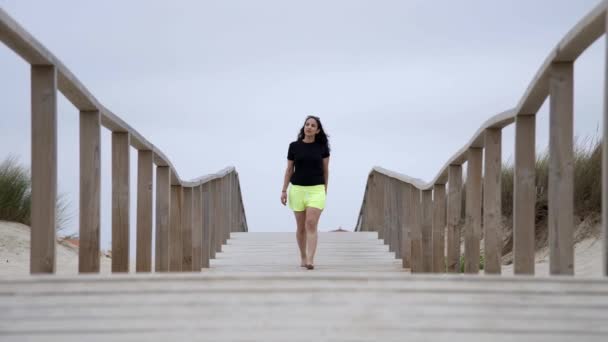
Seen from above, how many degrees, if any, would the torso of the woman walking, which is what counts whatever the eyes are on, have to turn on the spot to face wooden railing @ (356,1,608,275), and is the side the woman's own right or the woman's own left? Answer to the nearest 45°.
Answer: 0° — they already face it

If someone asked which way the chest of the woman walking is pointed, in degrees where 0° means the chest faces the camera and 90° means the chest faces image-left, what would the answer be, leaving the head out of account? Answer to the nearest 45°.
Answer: approximately 0°

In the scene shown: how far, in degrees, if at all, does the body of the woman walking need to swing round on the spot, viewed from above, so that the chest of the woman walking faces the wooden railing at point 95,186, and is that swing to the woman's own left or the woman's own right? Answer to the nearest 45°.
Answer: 0° — they already face it

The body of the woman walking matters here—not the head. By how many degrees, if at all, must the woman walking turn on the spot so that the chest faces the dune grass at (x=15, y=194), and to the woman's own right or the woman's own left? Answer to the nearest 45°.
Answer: approximately 135° to the woman's own right
